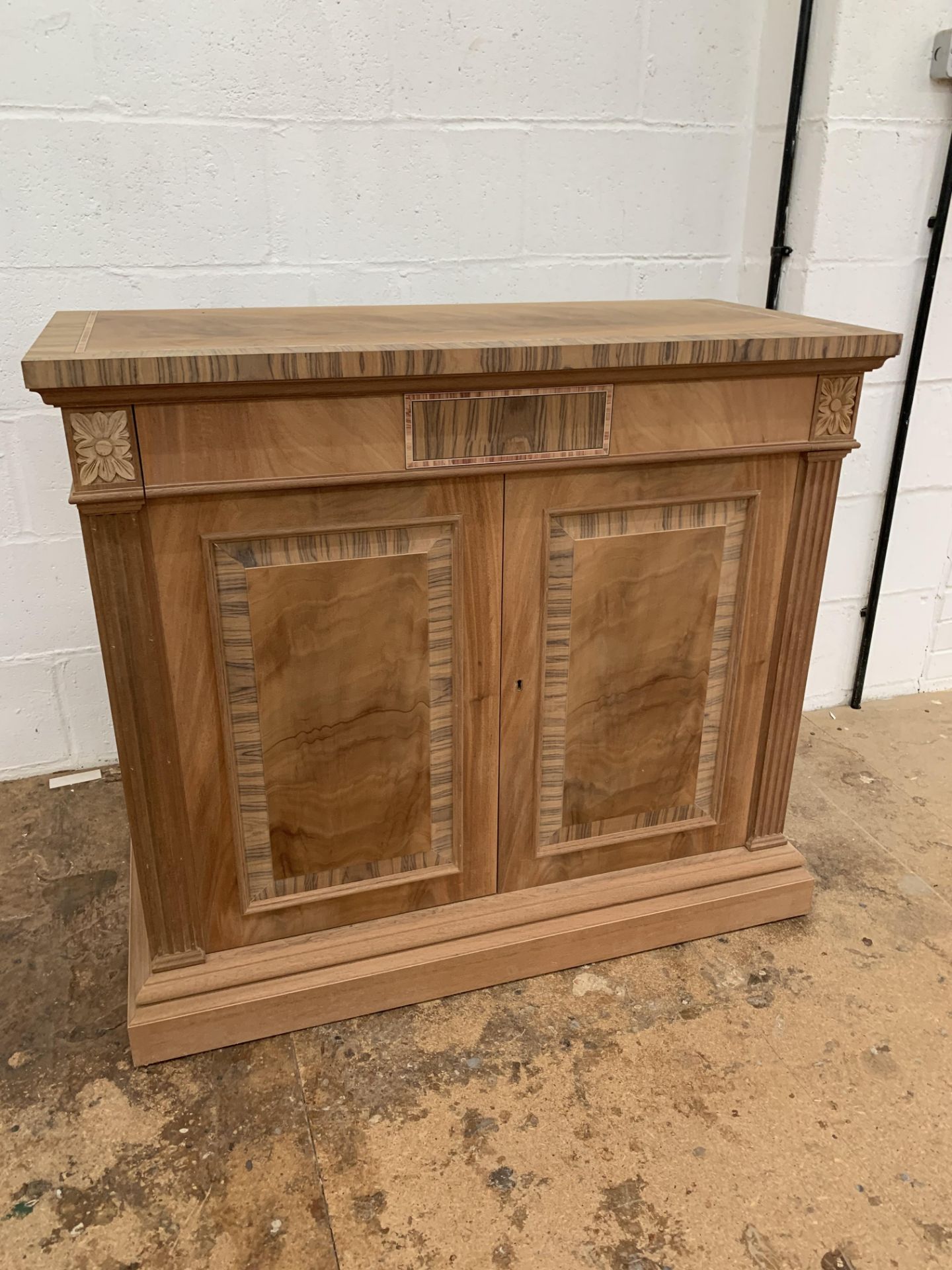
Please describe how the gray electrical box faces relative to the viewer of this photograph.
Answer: facing the viewer and to the right of the viewer

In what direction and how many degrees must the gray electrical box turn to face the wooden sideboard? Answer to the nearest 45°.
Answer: approximately 90° to its right
